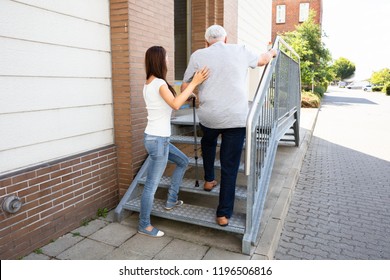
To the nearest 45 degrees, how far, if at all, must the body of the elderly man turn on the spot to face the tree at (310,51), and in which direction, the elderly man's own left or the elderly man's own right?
0° — they already face it

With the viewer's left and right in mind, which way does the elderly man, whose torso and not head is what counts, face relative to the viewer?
facing away from the viewer

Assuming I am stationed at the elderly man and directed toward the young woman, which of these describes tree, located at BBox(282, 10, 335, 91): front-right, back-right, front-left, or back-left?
back-right

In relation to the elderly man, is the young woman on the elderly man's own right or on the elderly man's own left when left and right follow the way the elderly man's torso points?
on the elderly man's own left

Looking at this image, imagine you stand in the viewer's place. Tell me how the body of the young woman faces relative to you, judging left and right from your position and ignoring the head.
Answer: facing away from the viewer and to the right of the viewer

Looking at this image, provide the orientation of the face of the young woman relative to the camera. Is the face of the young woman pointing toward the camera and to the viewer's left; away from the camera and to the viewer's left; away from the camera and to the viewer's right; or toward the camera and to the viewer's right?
away from the camera and to the viewer's right

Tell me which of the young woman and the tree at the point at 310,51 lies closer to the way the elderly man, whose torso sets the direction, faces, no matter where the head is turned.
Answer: the tree
